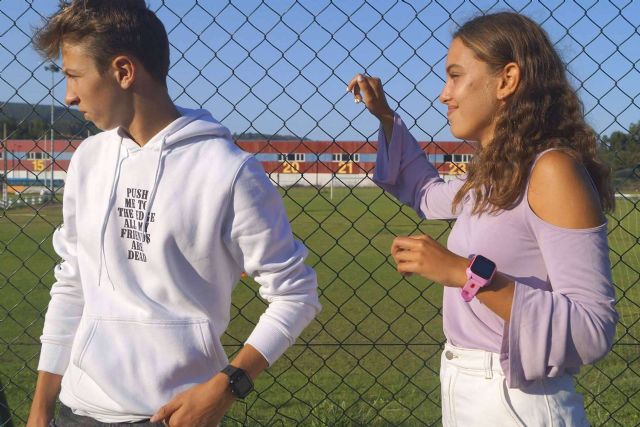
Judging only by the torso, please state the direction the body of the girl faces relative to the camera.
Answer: to the viewer's left

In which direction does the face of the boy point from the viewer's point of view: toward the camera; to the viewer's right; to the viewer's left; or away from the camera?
to the viewer's left

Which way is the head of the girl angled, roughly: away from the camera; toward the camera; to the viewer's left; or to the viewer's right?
to the viewer's left

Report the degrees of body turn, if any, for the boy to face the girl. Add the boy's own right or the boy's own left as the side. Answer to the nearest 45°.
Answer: approximately 135° to the boy's own left

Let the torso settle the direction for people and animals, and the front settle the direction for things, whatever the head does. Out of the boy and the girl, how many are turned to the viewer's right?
0

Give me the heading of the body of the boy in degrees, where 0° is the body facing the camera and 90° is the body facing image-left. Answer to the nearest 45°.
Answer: approximately 45°

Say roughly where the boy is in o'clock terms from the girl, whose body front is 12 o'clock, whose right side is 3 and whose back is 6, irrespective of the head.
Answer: The boy is roughly at 11 o'clock from the girl.
